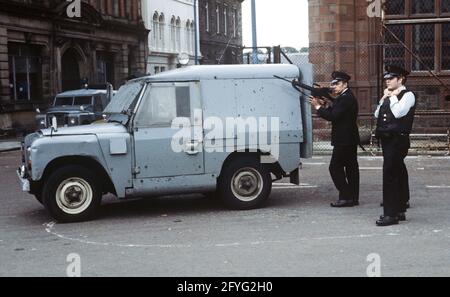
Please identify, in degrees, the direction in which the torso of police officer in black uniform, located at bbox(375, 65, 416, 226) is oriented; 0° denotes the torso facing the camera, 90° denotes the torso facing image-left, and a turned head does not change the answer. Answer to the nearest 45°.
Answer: approximately 45°

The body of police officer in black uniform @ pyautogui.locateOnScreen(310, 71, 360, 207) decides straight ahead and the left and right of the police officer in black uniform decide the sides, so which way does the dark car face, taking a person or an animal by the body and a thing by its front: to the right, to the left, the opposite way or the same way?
to the left

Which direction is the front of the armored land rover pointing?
to the viewer's left

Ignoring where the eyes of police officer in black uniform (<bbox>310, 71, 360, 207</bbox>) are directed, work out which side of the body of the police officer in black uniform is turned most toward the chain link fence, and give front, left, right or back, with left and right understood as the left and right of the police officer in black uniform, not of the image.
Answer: right

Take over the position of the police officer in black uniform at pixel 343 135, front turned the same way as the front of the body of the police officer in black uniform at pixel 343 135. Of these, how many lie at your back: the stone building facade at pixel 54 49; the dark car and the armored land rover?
0

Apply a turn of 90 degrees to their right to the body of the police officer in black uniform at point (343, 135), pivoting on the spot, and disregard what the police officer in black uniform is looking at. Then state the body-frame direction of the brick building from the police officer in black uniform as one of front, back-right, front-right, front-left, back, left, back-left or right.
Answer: front

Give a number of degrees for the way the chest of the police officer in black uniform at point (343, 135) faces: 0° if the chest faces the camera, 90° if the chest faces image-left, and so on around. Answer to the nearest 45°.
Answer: approximately 90°

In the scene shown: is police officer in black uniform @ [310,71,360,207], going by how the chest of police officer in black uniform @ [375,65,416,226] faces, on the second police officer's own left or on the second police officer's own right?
on the second police officer's own right

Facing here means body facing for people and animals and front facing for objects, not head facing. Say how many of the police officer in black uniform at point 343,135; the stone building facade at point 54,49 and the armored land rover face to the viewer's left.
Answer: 2

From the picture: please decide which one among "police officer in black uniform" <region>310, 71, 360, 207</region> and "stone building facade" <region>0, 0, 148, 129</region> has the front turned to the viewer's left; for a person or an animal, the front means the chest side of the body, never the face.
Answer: the police officer in black uniform

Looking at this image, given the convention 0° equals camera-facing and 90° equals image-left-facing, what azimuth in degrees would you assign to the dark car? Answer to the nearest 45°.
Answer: approximately 45°

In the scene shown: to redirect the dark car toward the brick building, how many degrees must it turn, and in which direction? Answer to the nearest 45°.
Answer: approximately 90° to its left

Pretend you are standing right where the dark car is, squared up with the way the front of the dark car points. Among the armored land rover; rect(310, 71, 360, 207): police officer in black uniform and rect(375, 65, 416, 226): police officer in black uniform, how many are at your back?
0

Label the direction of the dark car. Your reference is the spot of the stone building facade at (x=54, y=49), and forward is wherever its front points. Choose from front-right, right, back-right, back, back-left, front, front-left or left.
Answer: front-right

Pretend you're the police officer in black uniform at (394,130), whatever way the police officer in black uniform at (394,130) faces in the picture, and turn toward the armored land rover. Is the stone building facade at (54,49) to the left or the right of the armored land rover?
right

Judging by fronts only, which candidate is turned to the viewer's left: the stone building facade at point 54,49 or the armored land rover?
the armored land rover

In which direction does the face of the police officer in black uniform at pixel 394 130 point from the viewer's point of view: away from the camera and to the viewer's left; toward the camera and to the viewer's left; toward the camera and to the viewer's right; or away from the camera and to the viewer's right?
toward the camera and to the viewer's left

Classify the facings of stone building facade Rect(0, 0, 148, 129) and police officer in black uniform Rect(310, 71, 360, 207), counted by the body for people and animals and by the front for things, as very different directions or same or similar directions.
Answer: very different directions

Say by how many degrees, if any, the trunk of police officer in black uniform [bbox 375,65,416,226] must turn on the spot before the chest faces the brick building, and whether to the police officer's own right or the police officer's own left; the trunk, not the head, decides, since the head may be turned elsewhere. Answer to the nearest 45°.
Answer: approximately 135° to the police officer's own right
